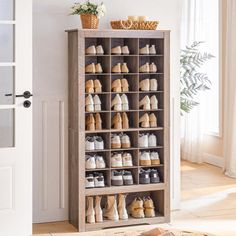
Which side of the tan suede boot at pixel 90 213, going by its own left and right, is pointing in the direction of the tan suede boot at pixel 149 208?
left
